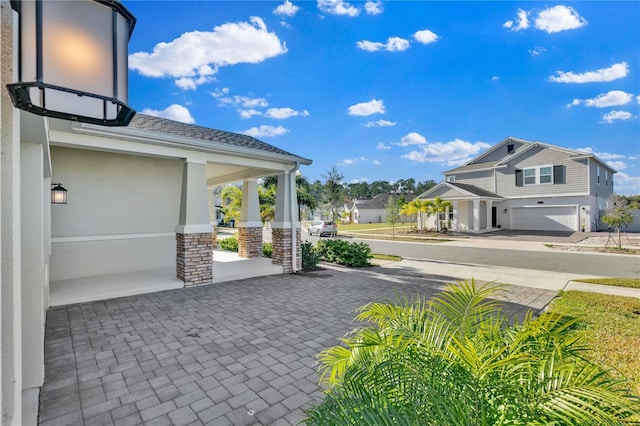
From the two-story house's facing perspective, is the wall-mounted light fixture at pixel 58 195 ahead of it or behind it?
ahead

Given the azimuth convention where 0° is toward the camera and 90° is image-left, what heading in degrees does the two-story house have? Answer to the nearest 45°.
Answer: approximately 0°

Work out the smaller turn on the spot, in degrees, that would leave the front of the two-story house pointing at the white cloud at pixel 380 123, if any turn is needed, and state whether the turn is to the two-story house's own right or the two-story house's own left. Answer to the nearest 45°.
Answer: approximately 90° to the two-story house's own right

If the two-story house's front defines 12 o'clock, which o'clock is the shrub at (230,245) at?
The shrub is roughly at 1 o'clock from the two-story house.
